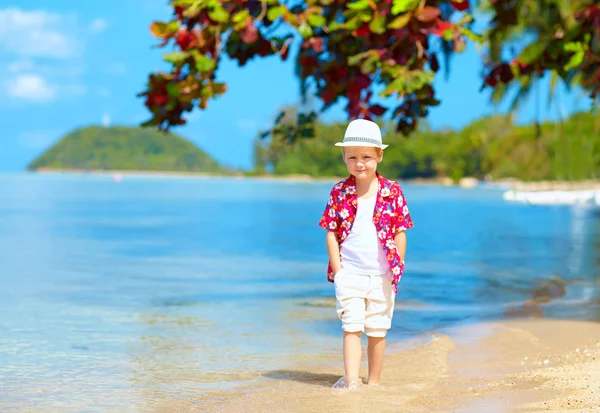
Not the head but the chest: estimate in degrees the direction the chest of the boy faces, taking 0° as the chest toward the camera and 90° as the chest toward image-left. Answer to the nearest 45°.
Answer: approximately 0°
